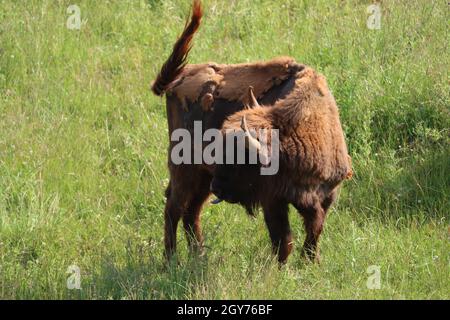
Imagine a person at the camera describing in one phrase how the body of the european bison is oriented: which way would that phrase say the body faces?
to the viewer's right
